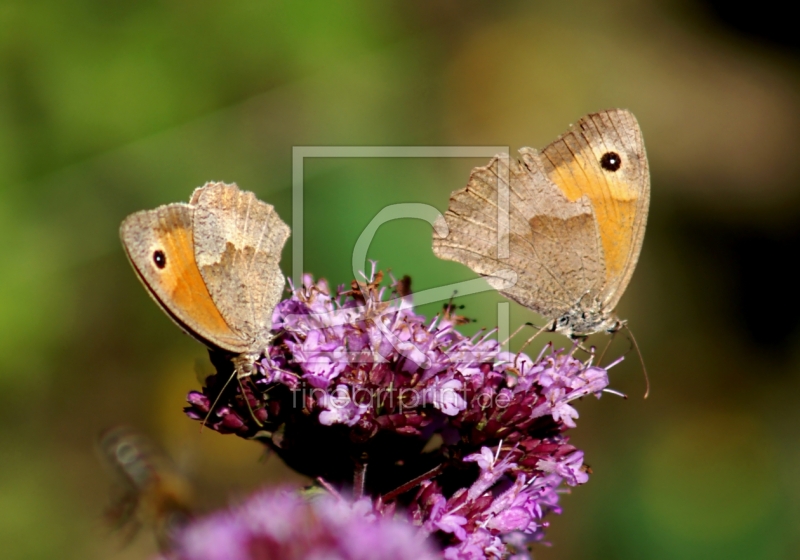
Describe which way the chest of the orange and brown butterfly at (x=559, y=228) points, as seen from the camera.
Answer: to the viewer's right

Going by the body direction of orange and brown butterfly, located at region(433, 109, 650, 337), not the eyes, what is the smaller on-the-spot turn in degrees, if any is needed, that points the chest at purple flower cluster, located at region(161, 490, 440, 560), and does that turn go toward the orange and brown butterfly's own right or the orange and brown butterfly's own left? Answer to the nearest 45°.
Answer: approximately 90° to the orange and brown butterfly's own right

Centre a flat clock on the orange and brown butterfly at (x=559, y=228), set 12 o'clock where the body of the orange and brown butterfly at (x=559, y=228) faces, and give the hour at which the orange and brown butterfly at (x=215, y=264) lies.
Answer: the orange and brown butterfly at (x=215, y=264) is roughly at 5 o'clock from the orange and brown butterfly at (x=559, y=228).
